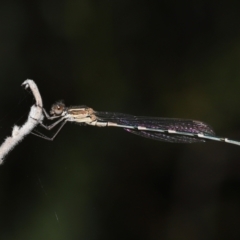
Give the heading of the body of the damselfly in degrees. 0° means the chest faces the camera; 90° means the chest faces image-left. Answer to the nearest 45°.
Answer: approximately 90°
